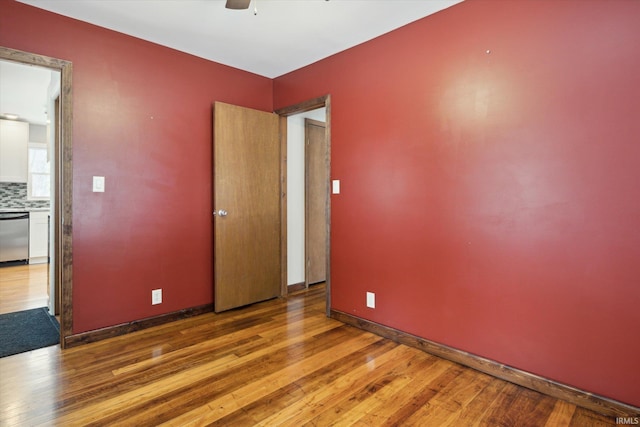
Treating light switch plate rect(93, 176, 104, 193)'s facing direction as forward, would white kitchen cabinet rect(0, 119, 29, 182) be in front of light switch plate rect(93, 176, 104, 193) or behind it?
behind

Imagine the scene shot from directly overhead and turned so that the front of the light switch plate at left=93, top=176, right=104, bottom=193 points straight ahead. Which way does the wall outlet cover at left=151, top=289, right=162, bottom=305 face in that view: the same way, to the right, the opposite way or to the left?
the same way

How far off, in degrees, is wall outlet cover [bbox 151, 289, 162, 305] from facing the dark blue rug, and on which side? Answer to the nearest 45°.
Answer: approximately 90° to its right

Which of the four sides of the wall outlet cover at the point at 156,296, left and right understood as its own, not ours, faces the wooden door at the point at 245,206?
left

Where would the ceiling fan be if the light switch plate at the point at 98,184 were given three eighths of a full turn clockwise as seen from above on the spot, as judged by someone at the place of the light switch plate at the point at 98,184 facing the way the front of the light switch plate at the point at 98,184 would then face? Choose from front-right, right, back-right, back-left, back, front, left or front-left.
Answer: back

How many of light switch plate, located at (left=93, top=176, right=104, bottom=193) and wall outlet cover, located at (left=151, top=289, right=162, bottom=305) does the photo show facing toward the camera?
2

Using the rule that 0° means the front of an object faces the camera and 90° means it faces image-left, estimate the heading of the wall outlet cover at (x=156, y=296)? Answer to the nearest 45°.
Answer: approximately 0°

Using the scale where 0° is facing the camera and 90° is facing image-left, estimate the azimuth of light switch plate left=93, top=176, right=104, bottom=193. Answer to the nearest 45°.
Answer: approximately 0°

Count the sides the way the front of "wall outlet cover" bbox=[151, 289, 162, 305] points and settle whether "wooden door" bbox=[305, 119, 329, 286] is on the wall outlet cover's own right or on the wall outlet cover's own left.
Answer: on the wall outlet cover's own left

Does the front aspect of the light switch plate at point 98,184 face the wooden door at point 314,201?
no

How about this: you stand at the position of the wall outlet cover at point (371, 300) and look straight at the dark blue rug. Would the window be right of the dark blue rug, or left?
right
